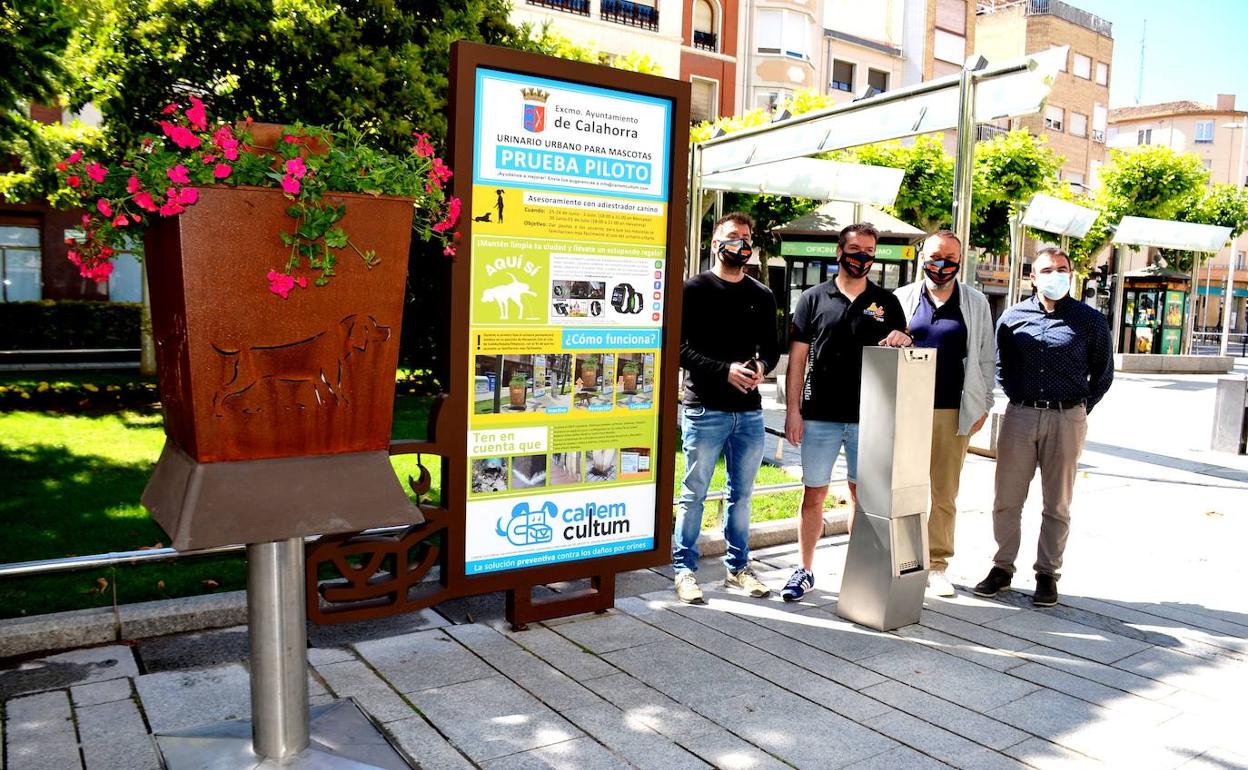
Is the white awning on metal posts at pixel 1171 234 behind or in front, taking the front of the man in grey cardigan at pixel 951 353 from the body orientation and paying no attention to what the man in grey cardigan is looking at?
behind

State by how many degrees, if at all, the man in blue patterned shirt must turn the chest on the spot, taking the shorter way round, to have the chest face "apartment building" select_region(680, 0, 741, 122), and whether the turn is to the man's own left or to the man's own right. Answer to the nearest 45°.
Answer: approximately 135° to the man's own right

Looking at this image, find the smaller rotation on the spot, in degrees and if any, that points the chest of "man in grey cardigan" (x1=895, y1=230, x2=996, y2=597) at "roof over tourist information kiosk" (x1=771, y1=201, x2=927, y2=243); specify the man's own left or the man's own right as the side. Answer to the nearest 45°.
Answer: approximately 180°

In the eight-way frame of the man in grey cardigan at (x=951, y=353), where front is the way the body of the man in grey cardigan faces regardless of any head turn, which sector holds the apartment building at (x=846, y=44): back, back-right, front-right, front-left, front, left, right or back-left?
back

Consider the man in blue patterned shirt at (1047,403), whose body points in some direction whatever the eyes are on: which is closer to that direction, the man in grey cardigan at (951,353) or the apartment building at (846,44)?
the man in grey cardigan

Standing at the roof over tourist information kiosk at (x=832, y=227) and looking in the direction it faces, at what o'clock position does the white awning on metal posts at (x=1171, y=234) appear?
the white awning on metal posts at (x=1171, y=234) is roughly at 8 o'clock from the roof over tourist information kiosk at (x=832, y=227).

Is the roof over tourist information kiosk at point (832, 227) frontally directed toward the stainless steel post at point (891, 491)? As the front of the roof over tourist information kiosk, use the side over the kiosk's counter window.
yes

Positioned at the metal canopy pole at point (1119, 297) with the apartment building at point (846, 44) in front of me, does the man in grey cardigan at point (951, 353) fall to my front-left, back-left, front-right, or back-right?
back-left

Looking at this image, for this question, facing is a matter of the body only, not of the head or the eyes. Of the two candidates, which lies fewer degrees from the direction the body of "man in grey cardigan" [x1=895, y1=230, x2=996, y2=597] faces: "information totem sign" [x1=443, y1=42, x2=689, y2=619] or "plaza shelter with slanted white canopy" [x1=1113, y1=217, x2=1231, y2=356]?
the information totem sign

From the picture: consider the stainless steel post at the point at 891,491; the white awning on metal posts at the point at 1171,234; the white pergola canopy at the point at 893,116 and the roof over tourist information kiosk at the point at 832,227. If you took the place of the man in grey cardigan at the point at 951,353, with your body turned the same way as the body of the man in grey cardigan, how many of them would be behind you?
3

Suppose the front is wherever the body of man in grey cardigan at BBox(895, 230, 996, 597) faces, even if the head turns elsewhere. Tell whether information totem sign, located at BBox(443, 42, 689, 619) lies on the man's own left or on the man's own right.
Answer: on the man's own right

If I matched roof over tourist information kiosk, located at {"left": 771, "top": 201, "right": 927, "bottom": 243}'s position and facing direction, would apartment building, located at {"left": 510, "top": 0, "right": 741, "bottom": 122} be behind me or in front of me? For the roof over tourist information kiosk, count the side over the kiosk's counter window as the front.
behind

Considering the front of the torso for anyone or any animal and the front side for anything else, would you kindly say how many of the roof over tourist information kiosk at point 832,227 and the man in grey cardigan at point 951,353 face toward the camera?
2

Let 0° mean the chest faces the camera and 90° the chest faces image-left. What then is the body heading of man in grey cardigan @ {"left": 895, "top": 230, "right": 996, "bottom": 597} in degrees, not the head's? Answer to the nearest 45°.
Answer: approximately 0°

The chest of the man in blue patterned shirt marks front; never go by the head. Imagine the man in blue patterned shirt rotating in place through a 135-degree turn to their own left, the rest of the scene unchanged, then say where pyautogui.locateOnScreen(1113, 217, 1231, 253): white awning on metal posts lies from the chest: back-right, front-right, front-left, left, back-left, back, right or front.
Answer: front-left

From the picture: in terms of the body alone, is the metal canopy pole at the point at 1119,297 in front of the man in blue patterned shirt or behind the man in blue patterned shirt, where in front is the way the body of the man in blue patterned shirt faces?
behind

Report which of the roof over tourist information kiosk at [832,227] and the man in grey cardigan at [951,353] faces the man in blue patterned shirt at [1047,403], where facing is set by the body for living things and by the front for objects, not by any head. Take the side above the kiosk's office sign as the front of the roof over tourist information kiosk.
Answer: the roof over tourist information kiosk

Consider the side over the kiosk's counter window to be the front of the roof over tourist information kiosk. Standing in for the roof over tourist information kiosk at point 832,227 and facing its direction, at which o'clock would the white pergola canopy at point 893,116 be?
The white pergola canopy is roughly at 12 o'clock from the roof over tourist information kiosk.
